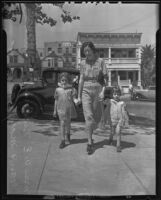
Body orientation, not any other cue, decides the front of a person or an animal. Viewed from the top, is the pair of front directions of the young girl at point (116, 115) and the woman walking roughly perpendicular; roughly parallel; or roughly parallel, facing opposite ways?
roughly parallel

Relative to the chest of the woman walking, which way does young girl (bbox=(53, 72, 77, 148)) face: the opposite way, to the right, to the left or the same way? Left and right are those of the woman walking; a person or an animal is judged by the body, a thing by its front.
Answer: the same way

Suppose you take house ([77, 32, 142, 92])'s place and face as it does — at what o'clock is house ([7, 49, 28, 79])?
house ([7, 49, 28, 79]) is roughly at 3 o'clock from house ([77, 32, 142, 92]).

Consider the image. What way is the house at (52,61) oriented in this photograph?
toward the camera

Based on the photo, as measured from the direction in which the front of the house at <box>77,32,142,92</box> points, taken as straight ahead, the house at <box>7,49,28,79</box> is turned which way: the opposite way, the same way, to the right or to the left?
the same way

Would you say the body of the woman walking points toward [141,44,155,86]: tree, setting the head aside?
no

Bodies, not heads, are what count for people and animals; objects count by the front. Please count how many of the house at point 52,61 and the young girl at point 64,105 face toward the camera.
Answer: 2

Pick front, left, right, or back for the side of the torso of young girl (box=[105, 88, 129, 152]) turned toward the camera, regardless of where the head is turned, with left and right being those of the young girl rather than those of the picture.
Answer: front

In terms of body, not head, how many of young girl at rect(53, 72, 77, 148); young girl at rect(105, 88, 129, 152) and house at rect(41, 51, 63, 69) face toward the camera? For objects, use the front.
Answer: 3

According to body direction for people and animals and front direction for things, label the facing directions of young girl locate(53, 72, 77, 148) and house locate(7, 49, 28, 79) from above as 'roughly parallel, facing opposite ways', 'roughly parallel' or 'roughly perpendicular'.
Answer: roughly parallel

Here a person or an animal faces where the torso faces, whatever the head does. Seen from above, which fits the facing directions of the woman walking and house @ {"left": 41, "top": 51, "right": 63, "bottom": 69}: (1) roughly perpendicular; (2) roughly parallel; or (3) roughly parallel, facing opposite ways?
roughly parallel

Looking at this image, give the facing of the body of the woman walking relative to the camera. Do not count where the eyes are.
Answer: toward the camera
